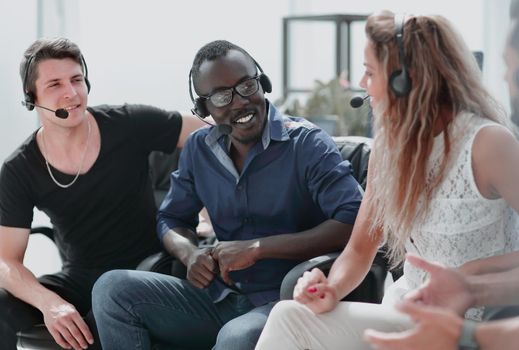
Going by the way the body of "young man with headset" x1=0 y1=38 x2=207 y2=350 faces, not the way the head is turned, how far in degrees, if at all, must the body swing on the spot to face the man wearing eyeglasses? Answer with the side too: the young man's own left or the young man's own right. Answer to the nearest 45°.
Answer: approximately 45° to the young man's own left

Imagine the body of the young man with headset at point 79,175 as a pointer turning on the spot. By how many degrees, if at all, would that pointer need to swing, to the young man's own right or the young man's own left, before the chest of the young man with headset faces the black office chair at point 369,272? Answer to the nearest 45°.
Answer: approximately 45° to the young man's own left

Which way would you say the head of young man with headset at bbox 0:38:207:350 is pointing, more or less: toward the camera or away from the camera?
toward the camera

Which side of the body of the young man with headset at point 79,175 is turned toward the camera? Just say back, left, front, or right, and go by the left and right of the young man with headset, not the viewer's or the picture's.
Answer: front
